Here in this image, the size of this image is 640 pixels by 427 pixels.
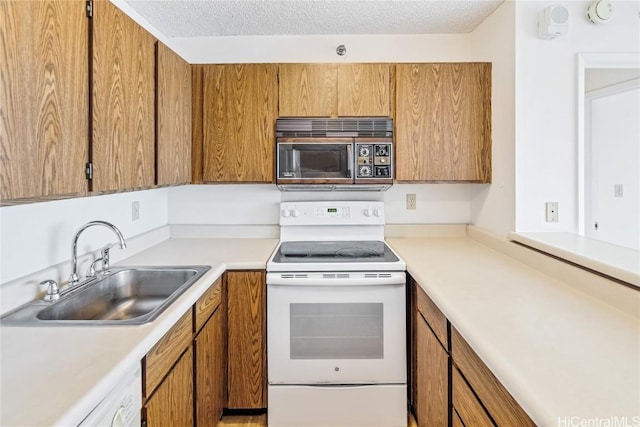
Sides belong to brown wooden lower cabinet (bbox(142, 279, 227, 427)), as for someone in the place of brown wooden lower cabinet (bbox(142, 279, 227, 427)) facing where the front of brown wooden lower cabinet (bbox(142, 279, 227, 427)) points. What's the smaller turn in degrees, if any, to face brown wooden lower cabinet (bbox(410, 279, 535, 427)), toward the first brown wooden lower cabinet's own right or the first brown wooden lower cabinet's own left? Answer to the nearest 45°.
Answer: approximately 45° to the first brown wooden lower cabinet's own right

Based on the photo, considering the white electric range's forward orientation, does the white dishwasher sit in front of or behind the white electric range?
in front

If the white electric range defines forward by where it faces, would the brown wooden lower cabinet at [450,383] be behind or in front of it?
in front

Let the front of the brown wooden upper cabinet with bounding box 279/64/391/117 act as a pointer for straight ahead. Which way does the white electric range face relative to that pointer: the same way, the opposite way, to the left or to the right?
the same way

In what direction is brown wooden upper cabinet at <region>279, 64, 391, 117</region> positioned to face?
toward the camera

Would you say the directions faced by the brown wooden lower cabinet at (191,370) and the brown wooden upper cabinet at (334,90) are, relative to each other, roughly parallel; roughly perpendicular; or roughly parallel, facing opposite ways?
roughly perpendicular

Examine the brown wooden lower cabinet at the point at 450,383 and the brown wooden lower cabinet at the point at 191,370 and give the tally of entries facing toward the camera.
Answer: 0

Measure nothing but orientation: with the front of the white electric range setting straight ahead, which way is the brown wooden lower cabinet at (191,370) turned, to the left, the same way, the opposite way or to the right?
to the left

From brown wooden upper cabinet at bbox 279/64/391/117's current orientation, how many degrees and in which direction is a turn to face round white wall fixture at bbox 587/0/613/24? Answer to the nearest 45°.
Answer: approximately 90° to its left

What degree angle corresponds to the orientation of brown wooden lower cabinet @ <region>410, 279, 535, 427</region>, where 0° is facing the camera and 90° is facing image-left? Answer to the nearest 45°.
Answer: approximately 90°

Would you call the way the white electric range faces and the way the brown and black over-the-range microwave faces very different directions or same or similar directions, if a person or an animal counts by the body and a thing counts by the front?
same or similar directions

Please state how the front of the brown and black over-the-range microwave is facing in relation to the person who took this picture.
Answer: facing the viewer

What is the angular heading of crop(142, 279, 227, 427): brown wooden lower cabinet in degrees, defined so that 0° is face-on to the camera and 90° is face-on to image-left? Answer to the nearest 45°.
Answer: approximately 270°
